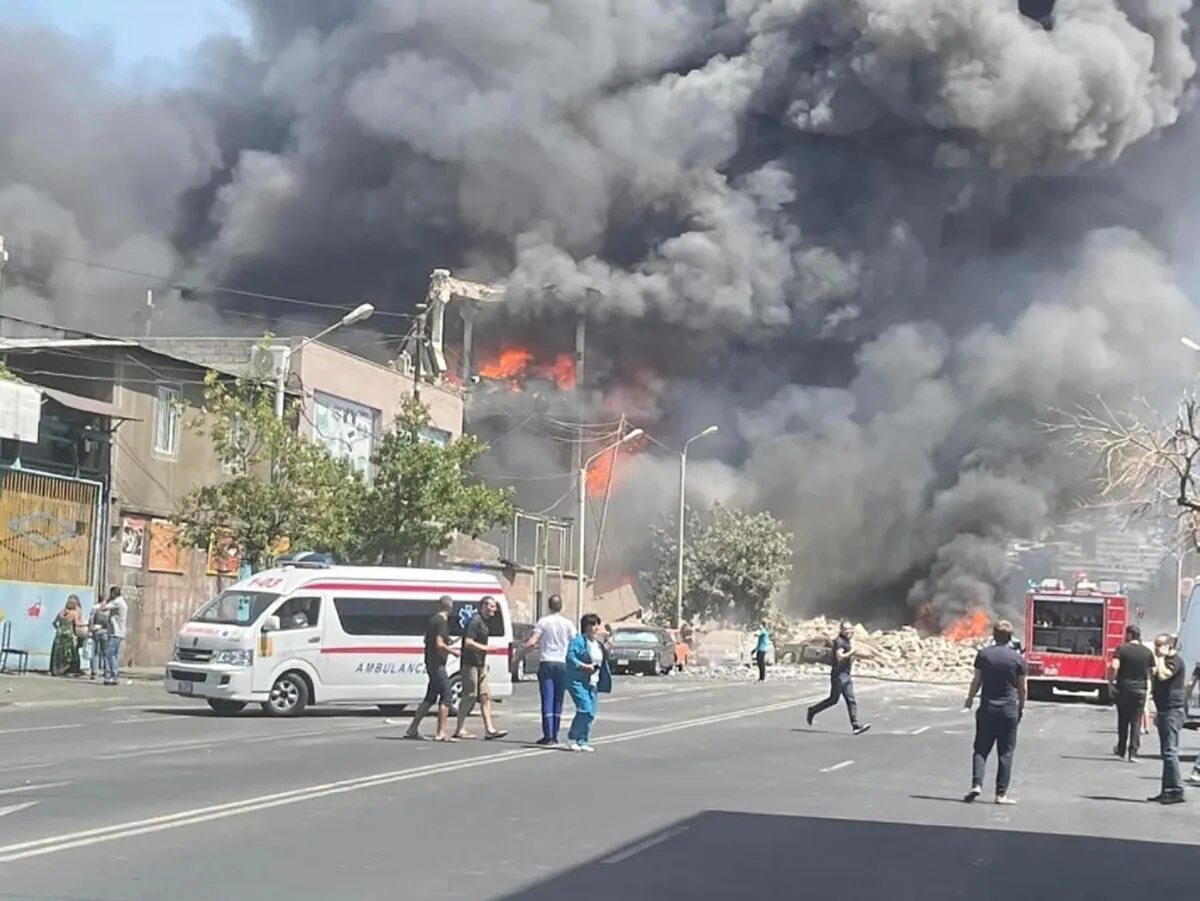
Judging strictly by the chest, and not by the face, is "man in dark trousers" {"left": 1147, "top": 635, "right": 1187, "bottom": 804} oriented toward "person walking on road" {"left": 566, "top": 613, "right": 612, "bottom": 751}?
yes

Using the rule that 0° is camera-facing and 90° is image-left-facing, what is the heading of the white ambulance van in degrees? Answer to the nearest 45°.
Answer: approximately 45°

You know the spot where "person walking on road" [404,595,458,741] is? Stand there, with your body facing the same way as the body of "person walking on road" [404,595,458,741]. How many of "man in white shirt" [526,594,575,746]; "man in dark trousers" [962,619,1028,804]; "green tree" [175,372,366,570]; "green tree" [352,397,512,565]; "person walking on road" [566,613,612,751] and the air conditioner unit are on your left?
3

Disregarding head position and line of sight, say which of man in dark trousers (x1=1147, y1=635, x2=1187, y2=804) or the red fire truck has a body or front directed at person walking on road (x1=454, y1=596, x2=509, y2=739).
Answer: the man in dark trousers

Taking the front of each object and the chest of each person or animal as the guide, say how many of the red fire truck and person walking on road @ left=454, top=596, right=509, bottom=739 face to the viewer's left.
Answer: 0

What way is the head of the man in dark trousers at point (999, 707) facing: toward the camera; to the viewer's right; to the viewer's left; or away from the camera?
away from the camera

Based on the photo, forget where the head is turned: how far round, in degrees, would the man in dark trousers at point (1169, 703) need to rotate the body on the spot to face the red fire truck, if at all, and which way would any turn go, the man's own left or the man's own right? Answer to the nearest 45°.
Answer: approximately 90° to the man's own right
